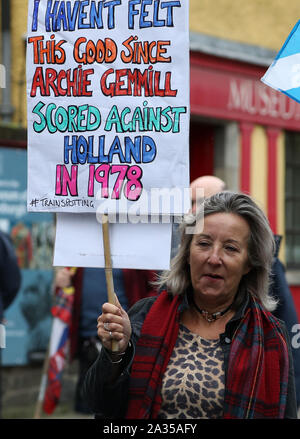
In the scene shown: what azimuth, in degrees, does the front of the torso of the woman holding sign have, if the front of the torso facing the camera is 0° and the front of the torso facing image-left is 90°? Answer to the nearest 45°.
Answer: approximately 0°

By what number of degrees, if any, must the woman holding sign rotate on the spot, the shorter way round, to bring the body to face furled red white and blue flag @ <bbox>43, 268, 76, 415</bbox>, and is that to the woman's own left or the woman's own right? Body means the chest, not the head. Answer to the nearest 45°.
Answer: approximately 180°

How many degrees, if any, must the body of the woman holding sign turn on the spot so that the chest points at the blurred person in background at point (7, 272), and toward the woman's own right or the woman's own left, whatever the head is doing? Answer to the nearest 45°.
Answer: approximately 135° to the woman's own right
